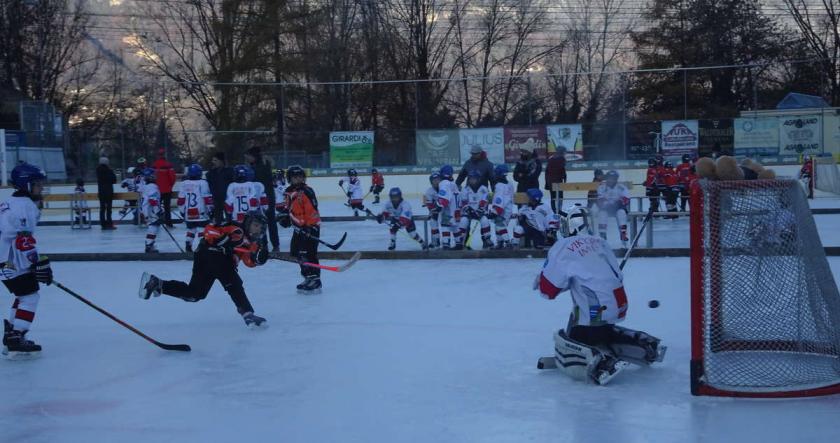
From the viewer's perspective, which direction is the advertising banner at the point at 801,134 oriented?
toward the camera

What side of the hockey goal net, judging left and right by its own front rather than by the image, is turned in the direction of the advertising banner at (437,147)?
right

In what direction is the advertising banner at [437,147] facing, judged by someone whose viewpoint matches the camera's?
facing the viewer

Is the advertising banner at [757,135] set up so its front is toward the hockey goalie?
yes

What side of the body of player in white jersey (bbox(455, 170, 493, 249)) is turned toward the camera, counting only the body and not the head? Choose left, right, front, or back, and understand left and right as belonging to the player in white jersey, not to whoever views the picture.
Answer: front

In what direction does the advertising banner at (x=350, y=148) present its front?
toward the camera

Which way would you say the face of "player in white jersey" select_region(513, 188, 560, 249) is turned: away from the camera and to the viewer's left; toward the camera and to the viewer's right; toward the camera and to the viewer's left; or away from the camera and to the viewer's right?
toward the camera and to the viewer's left

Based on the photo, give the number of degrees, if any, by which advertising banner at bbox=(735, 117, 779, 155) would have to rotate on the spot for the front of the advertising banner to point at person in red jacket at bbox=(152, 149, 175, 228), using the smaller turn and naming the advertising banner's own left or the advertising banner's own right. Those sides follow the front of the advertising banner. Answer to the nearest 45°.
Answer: approximately 45° to the advertising banner's own right

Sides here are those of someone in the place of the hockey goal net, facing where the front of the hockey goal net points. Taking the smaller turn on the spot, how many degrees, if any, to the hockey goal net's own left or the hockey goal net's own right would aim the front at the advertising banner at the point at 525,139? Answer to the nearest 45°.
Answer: approximately 90° to the hockey goal net's own right

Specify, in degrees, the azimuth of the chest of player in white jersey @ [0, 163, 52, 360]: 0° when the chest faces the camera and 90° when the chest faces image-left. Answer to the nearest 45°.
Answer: approximately 270°

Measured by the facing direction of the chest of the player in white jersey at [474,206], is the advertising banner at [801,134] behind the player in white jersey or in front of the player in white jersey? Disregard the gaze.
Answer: behind

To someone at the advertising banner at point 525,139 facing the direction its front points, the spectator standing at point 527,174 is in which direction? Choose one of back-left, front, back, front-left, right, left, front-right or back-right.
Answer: front

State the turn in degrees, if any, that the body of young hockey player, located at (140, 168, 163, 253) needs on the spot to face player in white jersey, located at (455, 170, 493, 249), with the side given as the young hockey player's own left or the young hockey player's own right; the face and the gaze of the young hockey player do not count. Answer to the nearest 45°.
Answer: approximately 45° to the young hockey player's own right
